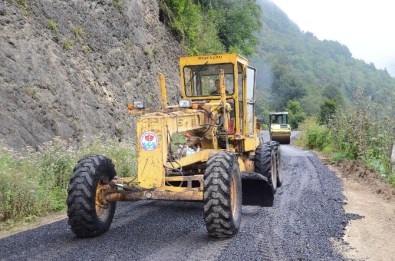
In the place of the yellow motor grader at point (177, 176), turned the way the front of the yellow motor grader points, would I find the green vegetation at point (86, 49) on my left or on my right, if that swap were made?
on my right

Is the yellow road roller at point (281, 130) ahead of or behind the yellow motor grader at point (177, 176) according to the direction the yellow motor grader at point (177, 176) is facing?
behind

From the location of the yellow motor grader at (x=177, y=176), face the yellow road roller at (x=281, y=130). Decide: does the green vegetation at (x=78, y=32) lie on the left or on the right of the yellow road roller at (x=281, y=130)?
left

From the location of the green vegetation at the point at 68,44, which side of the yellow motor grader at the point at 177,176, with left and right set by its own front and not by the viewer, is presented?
right

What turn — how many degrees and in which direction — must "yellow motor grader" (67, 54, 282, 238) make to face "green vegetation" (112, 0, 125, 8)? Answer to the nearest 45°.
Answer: approximately 135° to its right

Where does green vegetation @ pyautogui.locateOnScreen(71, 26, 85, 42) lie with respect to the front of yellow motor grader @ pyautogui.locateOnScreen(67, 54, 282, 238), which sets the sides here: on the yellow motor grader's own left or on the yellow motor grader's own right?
on the yellow motor grader's own right

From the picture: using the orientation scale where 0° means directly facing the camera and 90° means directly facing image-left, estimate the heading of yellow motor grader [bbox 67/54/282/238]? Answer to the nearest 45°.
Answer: approximately 45°
